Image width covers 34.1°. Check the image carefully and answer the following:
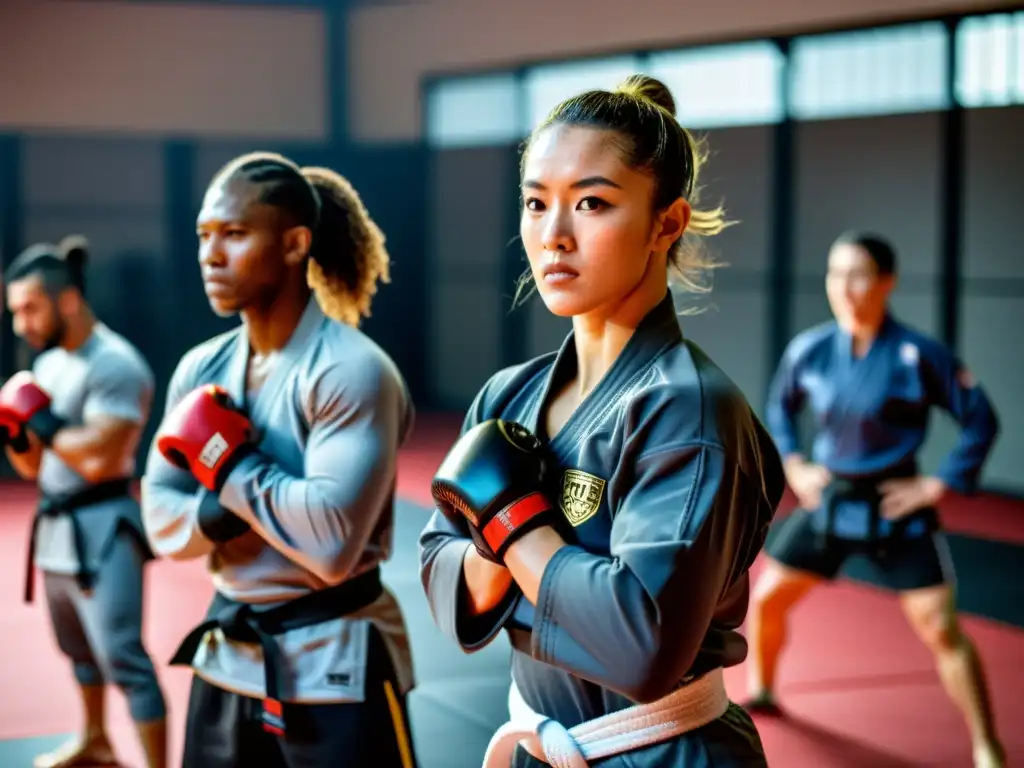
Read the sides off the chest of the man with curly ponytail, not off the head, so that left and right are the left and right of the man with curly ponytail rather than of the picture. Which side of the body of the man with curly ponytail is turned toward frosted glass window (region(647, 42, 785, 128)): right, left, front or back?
back

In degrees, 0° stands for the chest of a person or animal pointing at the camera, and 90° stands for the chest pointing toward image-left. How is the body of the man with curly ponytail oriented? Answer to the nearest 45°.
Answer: approximately 45°

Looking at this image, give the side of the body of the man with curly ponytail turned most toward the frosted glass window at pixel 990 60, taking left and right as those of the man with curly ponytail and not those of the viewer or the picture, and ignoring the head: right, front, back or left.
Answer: back

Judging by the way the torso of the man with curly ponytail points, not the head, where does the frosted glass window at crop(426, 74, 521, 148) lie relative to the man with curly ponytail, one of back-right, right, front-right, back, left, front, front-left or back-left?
back-right
